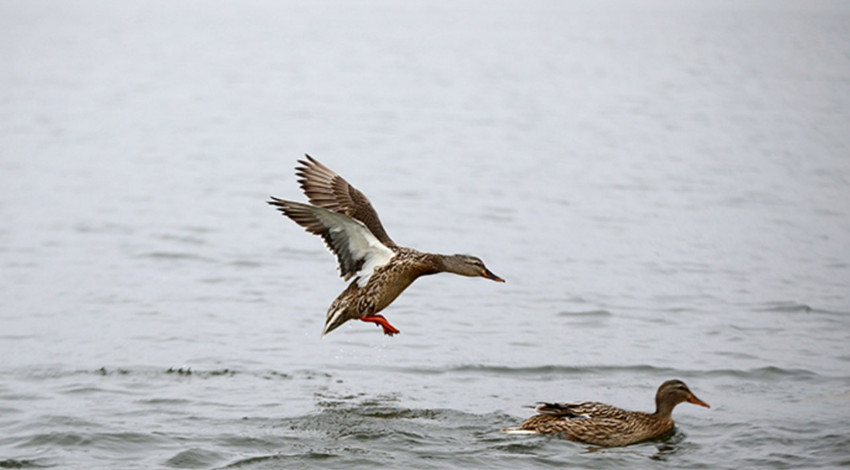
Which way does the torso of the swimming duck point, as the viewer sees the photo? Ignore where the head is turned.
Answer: to the viewer's right

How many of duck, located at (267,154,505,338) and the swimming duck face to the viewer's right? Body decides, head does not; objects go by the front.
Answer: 2

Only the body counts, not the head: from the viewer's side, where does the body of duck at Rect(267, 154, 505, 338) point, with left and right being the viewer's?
facing to the right of the viewer

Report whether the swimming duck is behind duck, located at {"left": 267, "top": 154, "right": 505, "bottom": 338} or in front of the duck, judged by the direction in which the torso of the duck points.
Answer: in front

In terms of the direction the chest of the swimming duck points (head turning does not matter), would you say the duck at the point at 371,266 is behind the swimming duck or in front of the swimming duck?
behind
